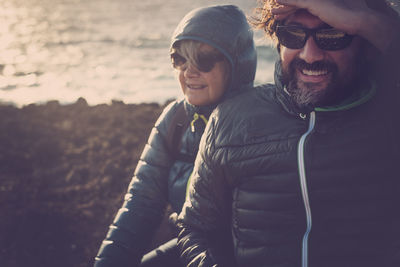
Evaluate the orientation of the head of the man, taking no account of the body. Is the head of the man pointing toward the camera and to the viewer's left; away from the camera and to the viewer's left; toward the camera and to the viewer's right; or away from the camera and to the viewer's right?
toward the camera and to the viewer's left

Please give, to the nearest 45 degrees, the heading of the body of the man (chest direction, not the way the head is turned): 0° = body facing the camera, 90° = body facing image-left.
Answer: approximately 0°

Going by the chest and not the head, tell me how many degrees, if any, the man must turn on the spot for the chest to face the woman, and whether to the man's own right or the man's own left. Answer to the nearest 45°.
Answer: approximately 135° to the man's own right
